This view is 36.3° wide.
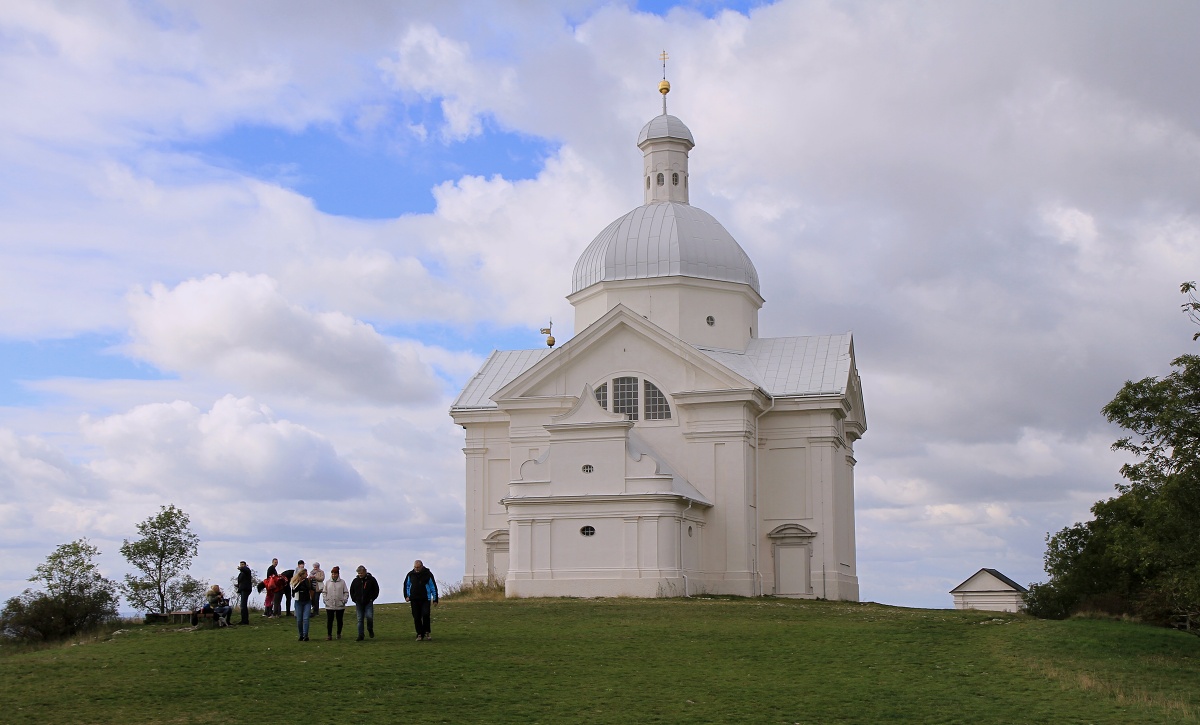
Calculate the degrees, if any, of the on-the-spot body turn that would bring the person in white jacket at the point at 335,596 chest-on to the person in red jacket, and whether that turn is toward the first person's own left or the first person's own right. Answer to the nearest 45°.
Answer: approximately 180°

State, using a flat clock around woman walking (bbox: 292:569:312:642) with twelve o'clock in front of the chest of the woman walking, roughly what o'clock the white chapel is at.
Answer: The white chapel is roughly at 7 o'clock from the woman walking.

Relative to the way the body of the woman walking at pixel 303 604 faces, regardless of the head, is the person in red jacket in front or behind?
behind

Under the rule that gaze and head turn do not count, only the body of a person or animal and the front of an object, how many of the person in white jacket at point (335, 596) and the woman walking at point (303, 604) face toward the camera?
2

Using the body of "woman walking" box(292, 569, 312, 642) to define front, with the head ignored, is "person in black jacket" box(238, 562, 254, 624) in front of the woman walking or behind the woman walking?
behind
